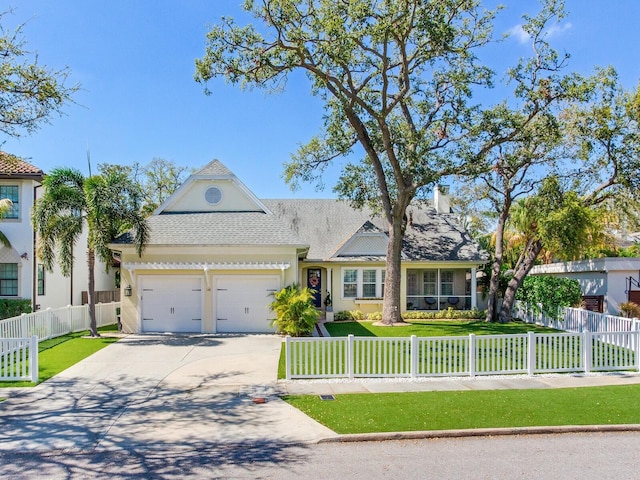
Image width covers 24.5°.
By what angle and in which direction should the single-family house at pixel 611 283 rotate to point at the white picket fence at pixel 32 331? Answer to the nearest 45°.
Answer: approximately 45° to its right

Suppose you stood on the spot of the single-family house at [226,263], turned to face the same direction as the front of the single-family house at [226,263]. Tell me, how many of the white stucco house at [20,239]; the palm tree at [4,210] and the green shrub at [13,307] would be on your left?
0

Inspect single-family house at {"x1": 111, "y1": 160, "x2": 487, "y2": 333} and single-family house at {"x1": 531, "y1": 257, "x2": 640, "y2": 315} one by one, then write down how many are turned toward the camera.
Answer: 2

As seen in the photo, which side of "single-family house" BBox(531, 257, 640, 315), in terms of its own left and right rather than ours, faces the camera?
front

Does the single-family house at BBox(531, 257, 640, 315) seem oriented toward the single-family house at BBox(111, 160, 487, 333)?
no

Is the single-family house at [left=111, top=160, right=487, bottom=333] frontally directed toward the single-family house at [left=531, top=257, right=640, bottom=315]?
no

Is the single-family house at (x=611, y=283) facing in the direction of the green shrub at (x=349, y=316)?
no

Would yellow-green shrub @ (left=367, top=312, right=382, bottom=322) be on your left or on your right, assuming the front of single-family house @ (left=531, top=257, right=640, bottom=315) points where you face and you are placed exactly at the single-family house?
on your right

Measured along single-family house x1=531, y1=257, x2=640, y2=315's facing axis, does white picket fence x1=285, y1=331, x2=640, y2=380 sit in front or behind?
in front

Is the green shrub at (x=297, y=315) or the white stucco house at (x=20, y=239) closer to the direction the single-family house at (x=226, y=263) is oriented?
the green shrub

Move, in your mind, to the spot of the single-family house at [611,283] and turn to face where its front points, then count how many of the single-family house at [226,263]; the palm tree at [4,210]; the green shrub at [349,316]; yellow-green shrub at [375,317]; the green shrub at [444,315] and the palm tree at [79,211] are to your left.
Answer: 0

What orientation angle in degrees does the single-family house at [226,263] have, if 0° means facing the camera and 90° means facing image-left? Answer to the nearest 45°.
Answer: approximately 0°
